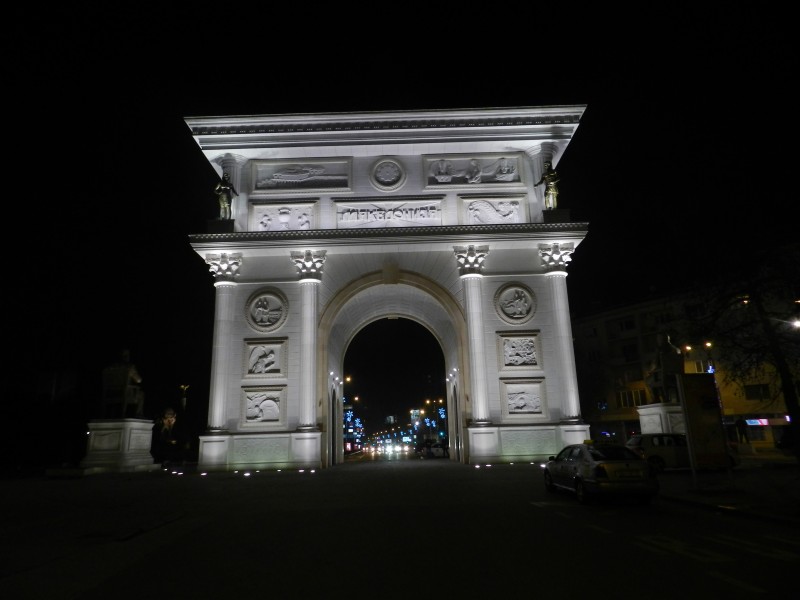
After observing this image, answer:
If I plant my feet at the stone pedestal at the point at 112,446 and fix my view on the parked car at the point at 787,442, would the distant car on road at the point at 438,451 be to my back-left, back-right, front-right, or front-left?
front-left

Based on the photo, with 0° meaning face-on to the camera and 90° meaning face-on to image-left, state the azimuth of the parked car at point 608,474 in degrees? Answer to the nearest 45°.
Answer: approximately 135°

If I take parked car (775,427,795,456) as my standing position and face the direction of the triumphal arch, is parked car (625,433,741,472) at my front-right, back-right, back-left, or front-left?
front-left

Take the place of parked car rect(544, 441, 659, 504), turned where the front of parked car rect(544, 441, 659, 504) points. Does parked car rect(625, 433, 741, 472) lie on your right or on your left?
on your right

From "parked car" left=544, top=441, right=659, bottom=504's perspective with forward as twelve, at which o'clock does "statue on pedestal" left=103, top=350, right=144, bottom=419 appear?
The statue on pedestal is roughly at 11 o'clock from the parked car.

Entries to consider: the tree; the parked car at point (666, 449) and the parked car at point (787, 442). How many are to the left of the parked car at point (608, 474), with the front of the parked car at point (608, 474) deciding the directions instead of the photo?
0

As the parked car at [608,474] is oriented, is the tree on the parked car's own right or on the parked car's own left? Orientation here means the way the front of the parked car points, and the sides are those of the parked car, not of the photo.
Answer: on the parked car's own right

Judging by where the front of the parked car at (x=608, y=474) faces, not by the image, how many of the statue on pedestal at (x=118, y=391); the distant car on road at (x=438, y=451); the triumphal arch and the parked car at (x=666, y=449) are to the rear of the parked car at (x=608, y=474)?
0

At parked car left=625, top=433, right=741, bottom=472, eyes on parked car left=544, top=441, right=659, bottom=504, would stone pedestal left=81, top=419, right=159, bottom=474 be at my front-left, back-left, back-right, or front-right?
front-right
